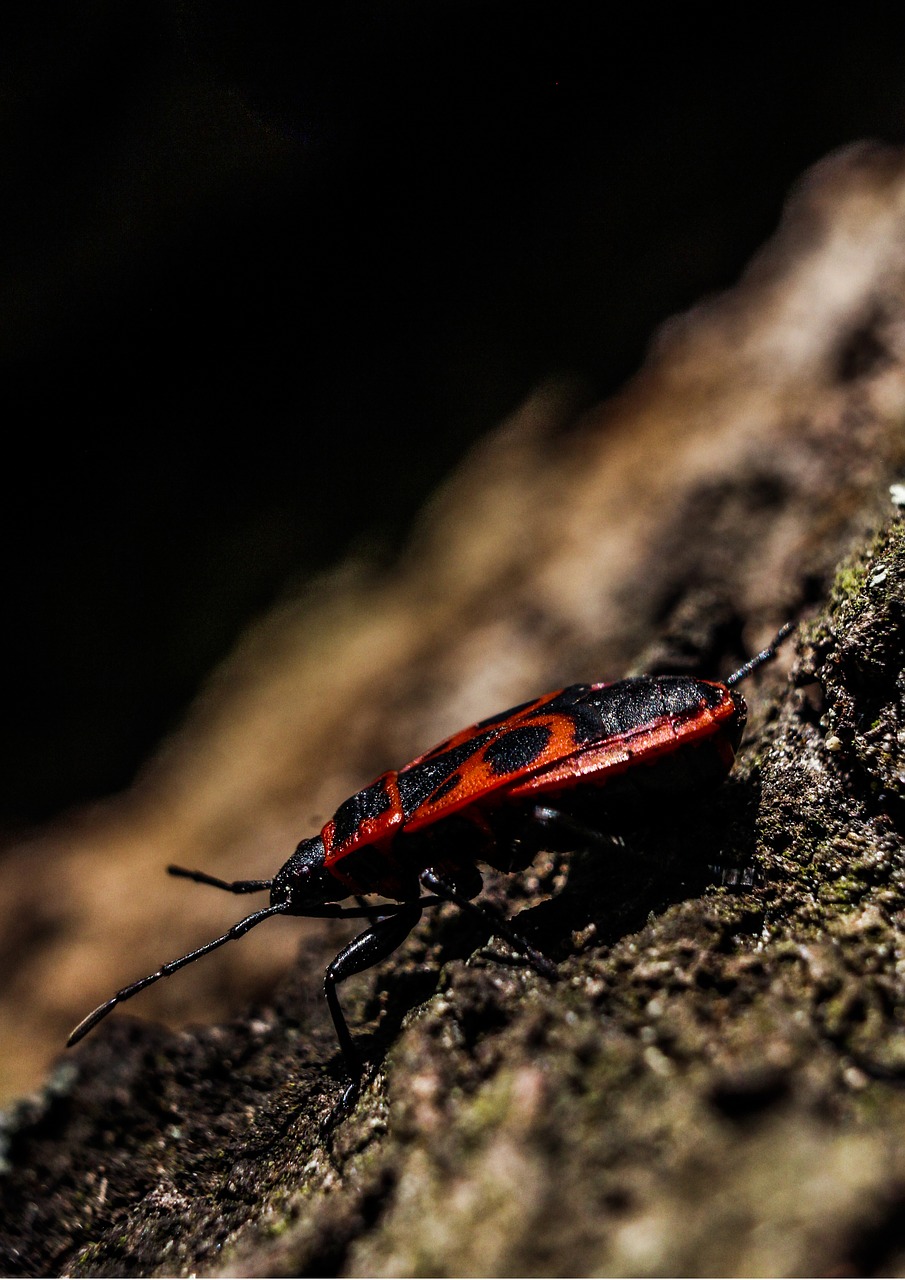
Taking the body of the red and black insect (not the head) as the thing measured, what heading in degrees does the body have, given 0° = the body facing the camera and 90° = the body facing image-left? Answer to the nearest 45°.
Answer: approximately 90°
